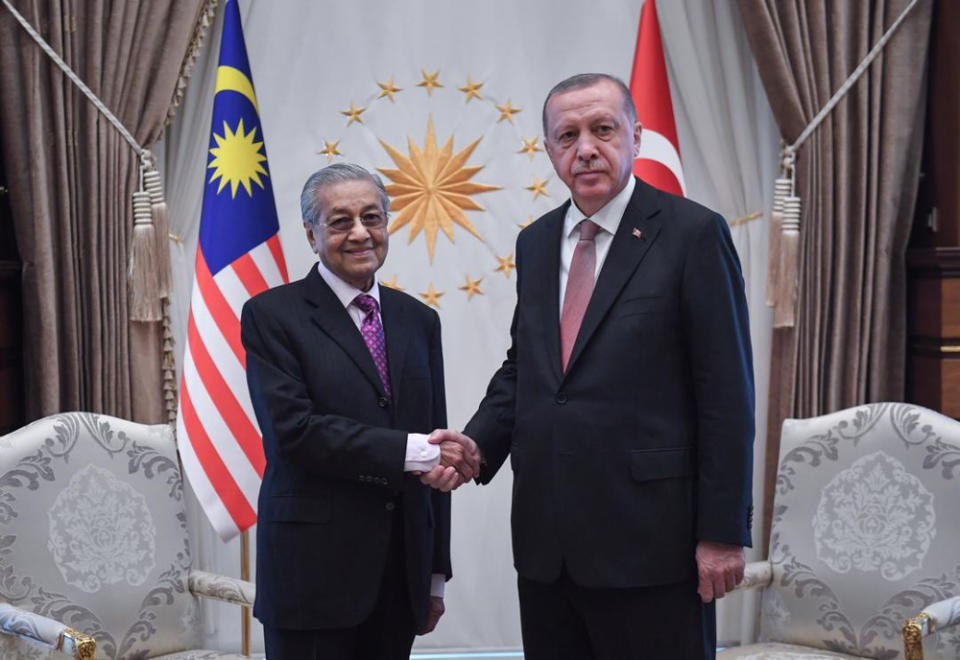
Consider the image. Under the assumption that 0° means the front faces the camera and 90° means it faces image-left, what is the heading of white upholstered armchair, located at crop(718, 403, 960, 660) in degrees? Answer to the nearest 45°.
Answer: approximately 45°

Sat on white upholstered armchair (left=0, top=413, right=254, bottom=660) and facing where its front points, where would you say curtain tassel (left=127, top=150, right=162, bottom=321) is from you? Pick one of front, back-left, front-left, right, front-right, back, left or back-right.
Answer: back-left

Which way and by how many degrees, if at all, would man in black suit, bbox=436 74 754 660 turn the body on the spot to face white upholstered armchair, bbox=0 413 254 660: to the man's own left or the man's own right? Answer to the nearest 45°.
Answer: approximately 90° to the man's own right

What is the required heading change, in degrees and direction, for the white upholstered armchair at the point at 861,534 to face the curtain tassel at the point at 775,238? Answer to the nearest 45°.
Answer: approximately 135° to its right

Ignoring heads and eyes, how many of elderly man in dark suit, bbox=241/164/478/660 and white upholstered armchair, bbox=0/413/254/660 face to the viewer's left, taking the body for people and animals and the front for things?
0

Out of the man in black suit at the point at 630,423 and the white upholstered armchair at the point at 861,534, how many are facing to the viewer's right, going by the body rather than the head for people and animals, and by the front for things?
0

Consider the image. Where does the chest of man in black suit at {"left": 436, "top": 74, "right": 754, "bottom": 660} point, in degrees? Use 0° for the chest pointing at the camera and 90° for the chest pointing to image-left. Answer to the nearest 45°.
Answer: approximately 45°

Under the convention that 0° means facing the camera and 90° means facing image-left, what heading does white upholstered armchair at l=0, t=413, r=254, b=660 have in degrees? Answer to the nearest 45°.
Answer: approximately 315°

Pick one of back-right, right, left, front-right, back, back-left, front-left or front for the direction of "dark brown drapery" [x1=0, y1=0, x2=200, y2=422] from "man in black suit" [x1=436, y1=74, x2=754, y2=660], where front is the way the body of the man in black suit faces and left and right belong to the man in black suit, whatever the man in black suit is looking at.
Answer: right
